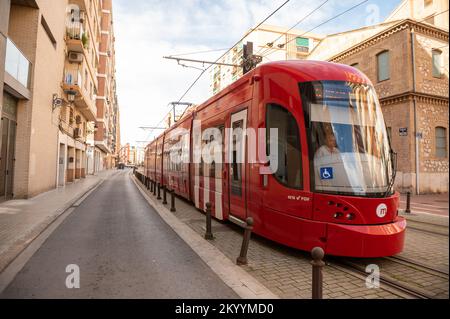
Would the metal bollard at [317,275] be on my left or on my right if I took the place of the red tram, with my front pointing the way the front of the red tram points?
on my right

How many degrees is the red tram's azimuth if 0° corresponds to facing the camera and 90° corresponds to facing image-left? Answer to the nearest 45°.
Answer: approximately 315°

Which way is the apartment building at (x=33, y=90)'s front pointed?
to the viewer's right

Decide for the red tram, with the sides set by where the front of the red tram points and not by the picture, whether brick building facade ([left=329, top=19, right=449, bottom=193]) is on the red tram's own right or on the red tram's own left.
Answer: on the red tram's own left

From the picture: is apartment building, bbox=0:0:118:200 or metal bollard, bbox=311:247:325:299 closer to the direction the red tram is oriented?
the metal bollard

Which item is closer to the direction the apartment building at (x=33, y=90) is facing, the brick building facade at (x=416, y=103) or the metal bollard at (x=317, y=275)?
the brick building facade

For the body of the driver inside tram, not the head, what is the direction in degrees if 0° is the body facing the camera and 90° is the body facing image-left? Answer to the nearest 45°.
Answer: approximately 315°
